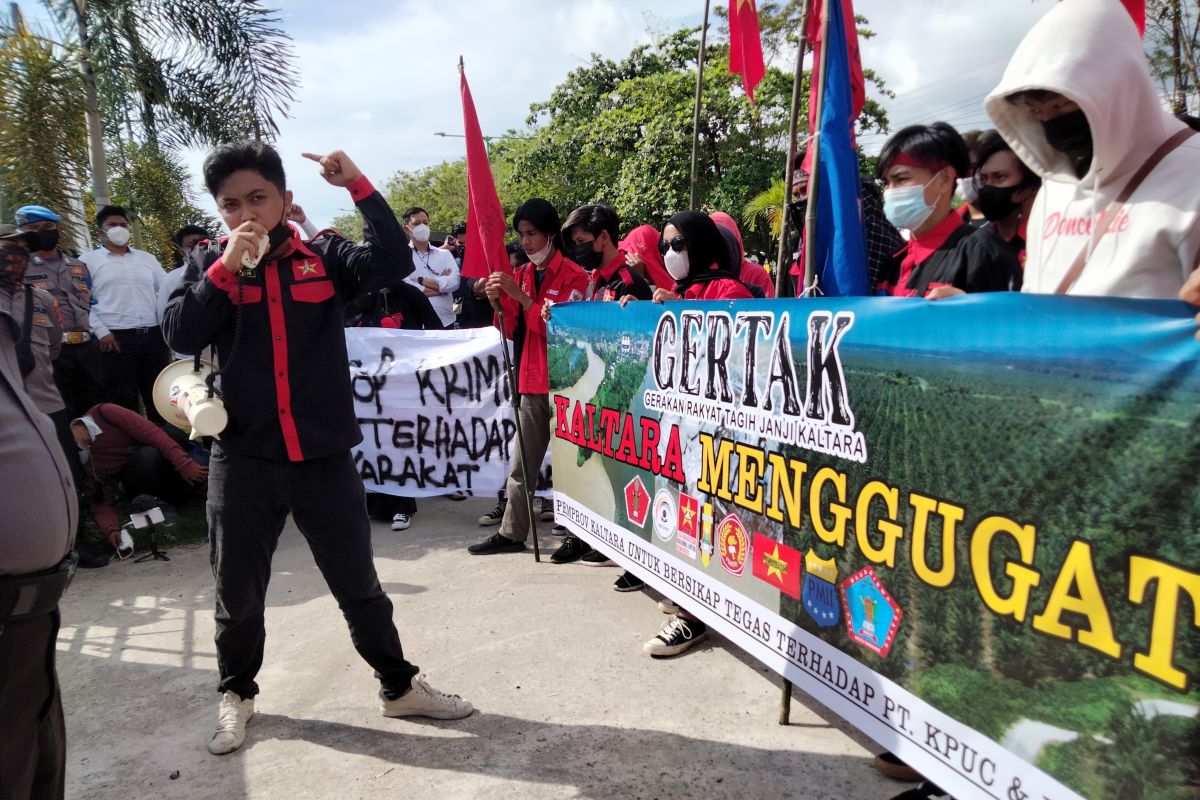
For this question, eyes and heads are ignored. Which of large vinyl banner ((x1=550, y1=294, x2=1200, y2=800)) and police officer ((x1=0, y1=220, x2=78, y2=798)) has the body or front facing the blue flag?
the police officer

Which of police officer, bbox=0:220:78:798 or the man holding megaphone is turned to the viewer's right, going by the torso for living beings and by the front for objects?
the police officer

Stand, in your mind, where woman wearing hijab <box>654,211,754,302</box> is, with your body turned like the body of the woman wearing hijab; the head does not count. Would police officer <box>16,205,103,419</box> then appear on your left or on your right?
on your right

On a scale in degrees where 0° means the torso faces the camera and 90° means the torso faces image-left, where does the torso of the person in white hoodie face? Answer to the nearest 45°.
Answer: approximately 45°

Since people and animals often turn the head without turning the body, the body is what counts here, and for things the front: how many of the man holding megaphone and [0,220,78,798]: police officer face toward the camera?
1

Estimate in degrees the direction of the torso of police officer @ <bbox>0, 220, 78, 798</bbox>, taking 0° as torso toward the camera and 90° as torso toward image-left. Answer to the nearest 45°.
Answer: approximately 270°

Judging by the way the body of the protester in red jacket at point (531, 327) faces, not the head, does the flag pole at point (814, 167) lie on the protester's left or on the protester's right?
on the protester's left

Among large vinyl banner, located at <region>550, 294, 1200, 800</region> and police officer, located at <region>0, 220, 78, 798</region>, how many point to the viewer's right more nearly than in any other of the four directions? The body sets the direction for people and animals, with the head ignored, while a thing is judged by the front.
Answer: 1
